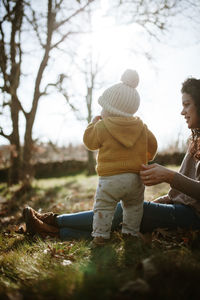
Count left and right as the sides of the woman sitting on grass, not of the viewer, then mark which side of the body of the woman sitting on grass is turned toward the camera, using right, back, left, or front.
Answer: left

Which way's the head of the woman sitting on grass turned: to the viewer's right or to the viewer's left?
to the viewer's left
